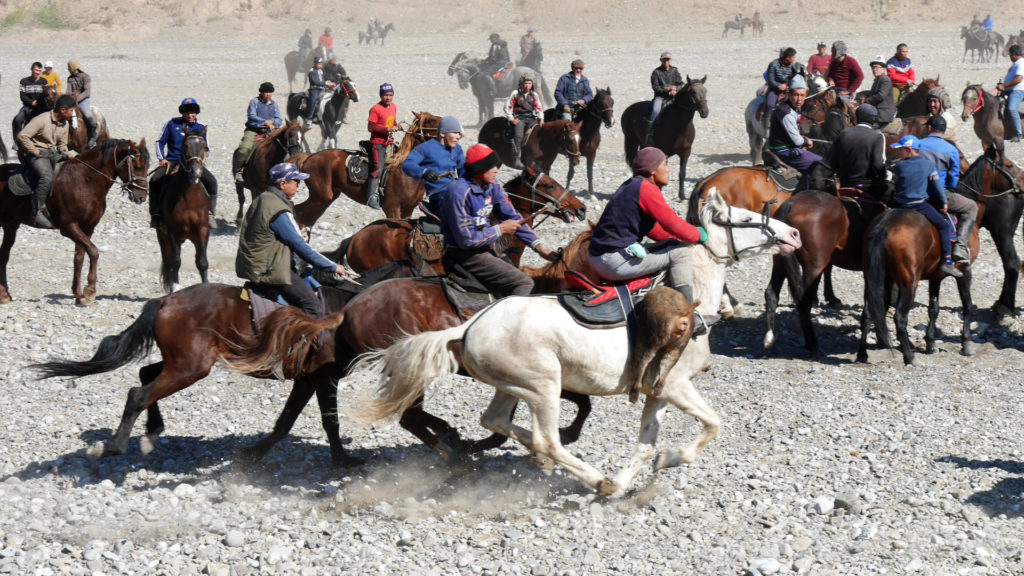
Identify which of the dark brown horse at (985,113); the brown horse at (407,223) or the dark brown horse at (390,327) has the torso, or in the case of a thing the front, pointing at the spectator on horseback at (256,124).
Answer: the dark brown horse at (985,113)

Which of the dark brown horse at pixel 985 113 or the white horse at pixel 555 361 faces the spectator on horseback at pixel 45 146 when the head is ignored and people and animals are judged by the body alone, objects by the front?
the dark brown horse

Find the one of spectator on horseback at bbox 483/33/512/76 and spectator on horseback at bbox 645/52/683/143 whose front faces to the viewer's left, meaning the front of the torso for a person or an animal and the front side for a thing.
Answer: spectator on horseback at bbox 483/33/512/76

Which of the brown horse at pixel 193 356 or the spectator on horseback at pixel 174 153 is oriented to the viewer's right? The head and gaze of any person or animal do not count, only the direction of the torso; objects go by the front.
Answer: the brown horse

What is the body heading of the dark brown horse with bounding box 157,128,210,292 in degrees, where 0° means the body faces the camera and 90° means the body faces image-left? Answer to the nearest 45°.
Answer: approximately 0°

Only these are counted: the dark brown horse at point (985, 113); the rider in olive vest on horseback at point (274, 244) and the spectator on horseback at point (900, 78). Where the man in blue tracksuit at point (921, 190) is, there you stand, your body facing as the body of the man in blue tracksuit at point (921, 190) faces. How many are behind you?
1

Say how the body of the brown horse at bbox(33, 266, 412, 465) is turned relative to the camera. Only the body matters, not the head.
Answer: to the viewer's right

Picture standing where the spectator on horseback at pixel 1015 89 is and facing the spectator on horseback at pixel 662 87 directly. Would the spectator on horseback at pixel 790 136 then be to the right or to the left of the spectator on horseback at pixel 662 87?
left

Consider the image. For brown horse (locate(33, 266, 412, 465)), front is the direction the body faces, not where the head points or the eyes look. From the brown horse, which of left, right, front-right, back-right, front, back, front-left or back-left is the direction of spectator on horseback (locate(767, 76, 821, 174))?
front-left

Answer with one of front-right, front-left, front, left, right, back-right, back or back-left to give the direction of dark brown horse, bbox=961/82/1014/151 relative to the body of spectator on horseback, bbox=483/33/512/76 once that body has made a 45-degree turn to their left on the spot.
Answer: left

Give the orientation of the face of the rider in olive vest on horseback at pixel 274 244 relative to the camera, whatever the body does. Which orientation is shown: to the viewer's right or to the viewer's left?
to the viewer's right

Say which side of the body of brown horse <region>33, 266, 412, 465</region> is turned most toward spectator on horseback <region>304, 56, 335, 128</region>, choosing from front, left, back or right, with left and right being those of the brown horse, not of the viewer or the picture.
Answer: left

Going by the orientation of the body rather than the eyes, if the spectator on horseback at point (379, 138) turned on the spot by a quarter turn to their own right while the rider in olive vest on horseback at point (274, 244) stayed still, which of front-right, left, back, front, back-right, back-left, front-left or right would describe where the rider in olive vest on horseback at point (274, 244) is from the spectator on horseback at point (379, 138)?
front-left

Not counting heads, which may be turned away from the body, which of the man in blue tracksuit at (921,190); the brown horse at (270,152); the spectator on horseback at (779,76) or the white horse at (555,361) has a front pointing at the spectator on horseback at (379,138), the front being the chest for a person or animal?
the brown horse

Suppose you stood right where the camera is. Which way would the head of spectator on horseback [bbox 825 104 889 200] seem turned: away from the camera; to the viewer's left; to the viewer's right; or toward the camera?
away from the camera
